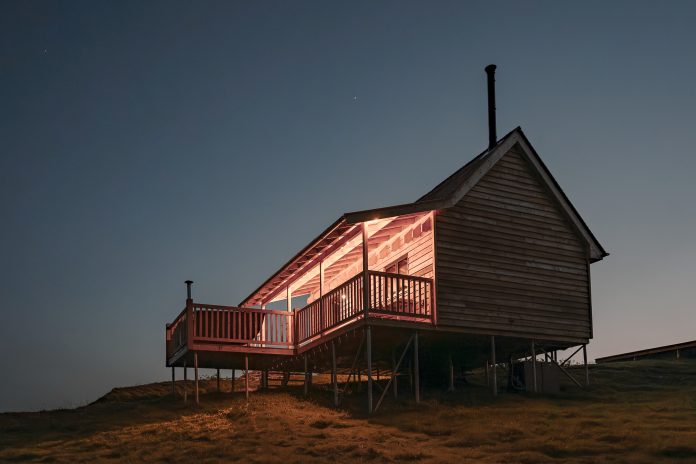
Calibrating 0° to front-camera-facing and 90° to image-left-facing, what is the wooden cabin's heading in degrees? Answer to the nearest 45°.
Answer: approximately 45°
